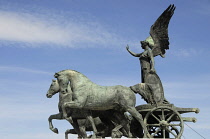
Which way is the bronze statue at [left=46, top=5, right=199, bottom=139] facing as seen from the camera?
to the viewer's left
